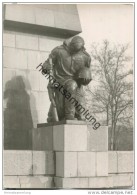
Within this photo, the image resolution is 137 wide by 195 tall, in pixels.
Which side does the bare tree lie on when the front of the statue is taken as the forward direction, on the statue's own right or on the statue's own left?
on the statue's own left
